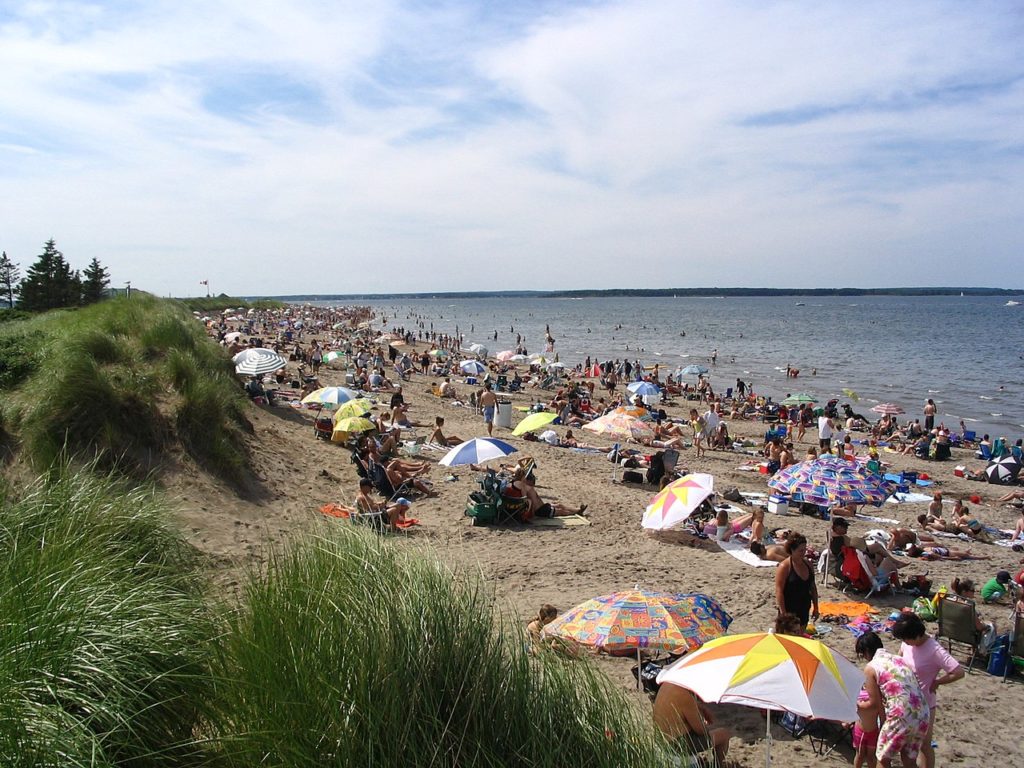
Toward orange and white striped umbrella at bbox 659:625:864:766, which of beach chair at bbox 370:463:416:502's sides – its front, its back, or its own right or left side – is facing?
right

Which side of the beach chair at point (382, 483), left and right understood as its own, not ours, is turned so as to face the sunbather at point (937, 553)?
front

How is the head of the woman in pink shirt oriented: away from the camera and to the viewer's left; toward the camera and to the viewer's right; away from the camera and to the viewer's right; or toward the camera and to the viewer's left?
toward the camera and to the viewer's left

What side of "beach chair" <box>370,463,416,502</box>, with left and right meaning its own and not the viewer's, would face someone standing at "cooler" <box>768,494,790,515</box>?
front

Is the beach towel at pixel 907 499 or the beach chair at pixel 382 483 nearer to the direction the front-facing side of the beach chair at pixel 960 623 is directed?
the beach towel

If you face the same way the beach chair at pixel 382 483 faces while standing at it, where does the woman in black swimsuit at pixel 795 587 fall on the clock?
The woman in black swimsuit is roughly at 2 o'clock from the beach chair.

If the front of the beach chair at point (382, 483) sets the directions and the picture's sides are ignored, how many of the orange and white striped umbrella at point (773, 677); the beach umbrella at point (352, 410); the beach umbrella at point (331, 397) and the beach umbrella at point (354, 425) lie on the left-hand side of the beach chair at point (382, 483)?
3

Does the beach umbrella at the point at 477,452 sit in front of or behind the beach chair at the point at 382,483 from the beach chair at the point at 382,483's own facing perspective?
in front

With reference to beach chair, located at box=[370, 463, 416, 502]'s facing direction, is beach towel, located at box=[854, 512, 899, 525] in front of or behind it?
in front

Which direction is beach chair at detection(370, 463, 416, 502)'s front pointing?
to the viewer's right

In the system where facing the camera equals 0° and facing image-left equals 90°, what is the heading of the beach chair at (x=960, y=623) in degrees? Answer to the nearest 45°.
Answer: approximately 225°
